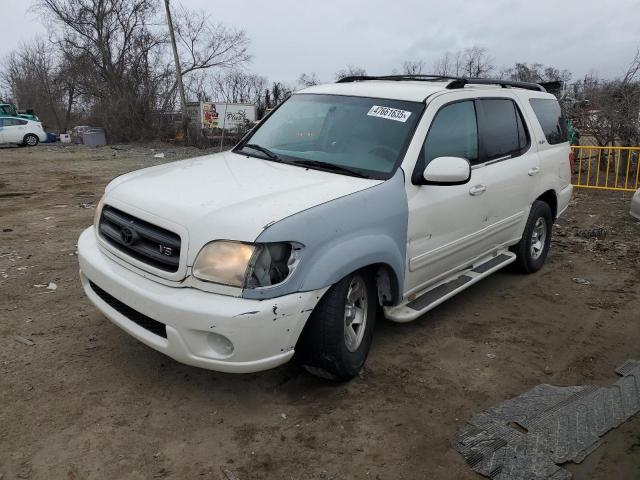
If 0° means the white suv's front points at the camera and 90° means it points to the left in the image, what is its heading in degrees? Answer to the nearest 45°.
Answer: approximately 45°

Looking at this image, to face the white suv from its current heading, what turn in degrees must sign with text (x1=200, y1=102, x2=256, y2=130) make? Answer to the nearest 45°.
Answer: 0° — it already faces it

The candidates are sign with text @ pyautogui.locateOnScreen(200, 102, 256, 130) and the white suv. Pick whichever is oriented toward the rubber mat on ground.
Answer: the sign with text

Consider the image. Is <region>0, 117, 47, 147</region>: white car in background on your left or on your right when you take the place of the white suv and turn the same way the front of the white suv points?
on your right

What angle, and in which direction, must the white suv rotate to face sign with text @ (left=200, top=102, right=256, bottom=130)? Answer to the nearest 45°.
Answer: approximately 135° to its right

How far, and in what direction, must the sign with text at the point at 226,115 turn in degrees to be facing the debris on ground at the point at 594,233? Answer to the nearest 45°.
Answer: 0° — it already faces it

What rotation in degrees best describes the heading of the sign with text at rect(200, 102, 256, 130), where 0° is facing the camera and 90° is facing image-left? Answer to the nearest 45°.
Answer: approximately 0°

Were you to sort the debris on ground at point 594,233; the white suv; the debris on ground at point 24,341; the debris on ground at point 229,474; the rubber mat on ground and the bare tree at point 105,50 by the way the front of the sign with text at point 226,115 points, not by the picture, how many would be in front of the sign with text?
5
